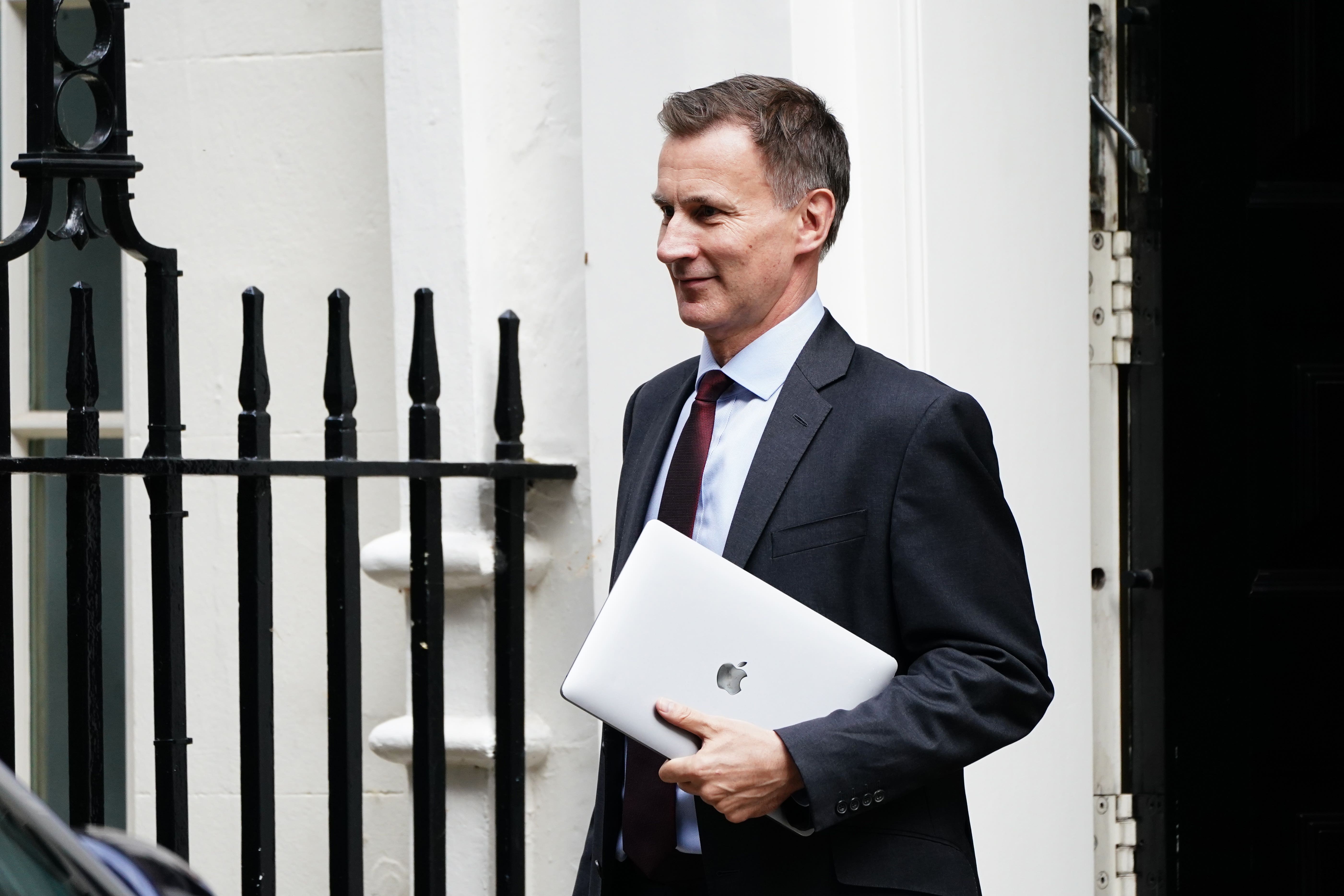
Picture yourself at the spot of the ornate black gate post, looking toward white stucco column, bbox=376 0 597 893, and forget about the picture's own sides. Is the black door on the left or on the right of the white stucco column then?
right

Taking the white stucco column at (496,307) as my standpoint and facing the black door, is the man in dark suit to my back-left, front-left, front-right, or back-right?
front-right

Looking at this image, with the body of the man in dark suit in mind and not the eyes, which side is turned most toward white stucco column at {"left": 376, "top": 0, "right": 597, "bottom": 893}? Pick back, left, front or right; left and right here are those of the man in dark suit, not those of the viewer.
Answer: right

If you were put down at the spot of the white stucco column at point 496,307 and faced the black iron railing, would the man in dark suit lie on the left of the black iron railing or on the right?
left

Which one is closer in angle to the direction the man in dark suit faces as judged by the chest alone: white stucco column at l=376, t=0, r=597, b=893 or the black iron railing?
the black iron railing

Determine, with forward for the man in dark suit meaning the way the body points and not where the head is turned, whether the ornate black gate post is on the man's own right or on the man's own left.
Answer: on the man's own right

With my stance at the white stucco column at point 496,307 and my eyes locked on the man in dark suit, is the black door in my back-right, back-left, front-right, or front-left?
front-left

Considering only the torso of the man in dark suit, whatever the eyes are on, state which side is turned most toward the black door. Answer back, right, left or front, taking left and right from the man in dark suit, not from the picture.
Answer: back

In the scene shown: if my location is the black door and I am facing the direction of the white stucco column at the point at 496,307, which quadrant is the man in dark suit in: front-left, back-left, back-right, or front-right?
front-left

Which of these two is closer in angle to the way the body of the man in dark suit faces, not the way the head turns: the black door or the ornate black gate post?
the ornate black gate post

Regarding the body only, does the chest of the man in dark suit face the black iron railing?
no
